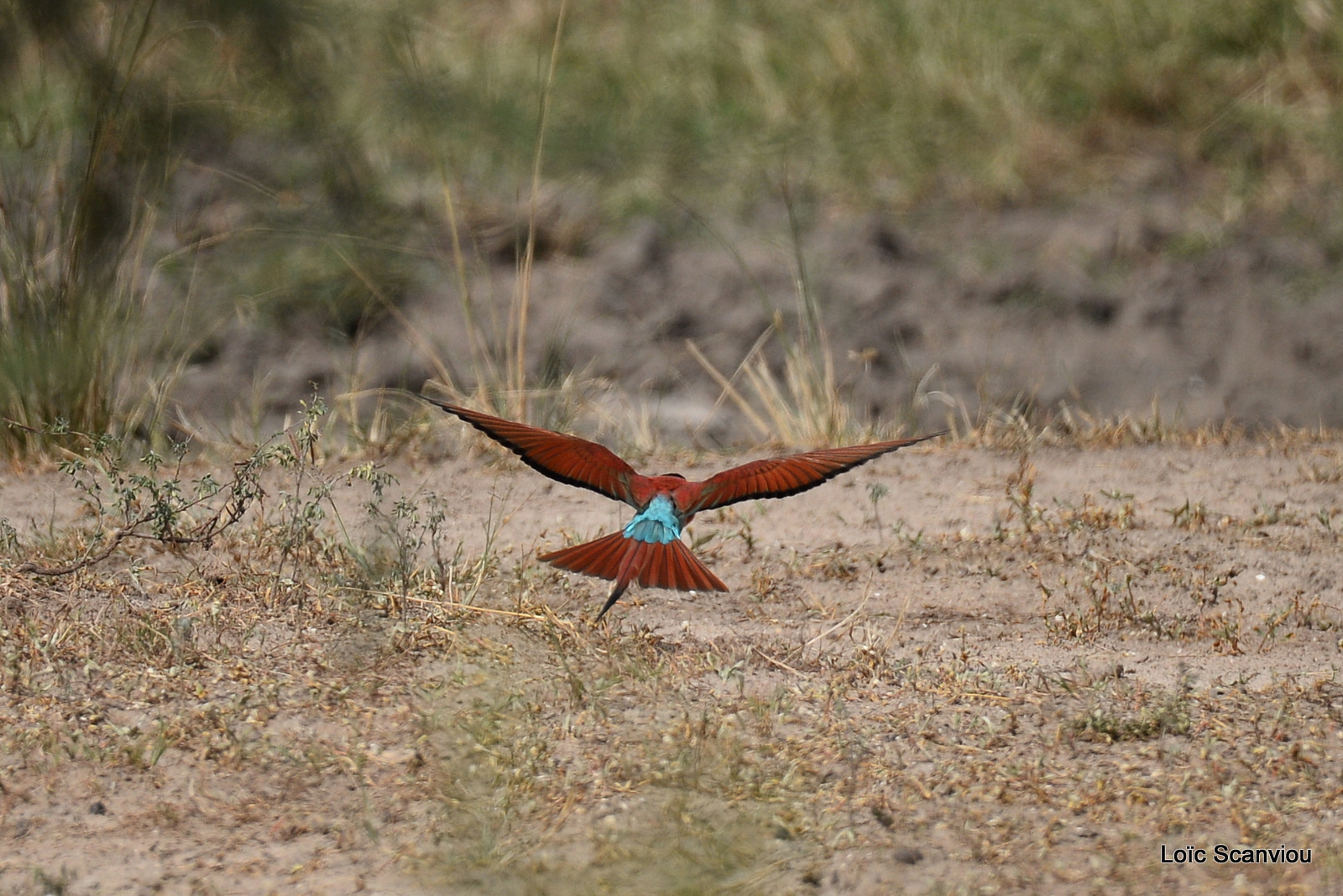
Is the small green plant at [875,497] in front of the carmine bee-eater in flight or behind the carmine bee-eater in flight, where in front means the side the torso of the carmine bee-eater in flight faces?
in front

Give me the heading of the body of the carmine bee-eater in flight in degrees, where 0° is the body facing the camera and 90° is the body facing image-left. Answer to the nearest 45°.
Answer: approximately 180°
